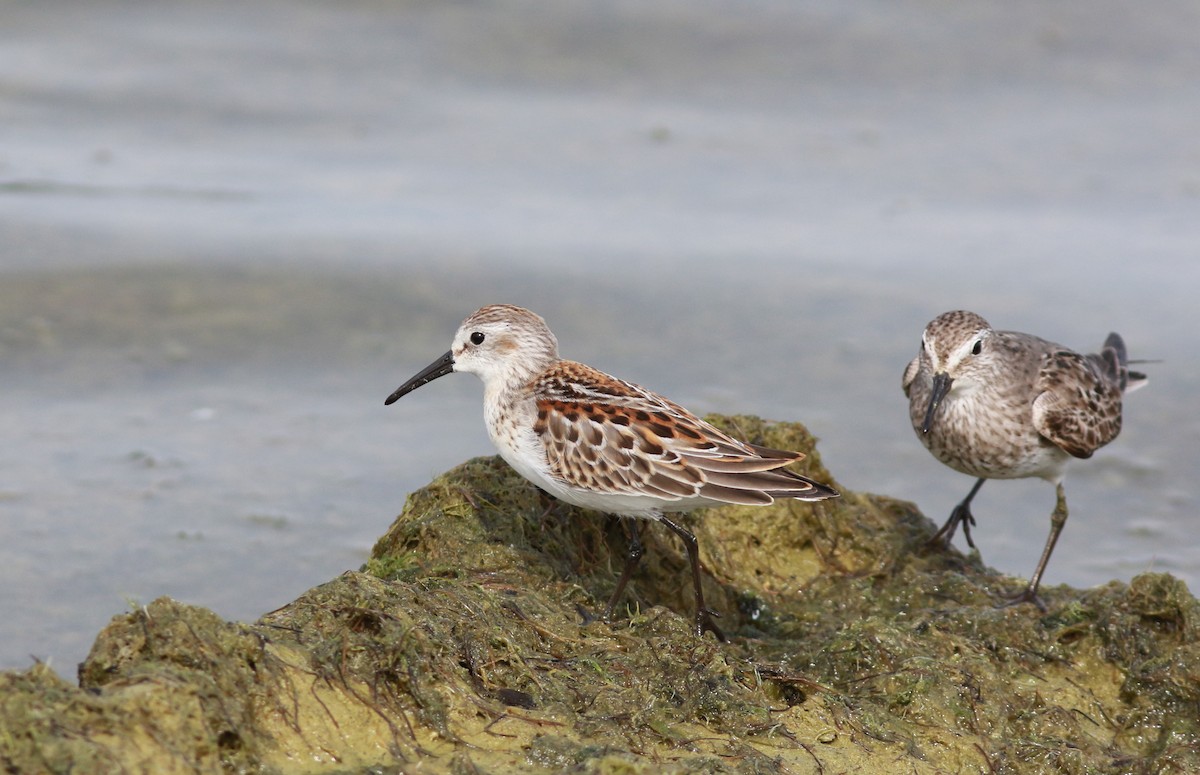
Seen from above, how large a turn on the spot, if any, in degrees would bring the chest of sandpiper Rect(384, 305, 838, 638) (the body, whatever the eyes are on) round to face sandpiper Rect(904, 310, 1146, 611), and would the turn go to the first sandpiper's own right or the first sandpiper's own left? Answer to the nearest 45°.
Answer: approximately 135° to the first sandpiper's own right

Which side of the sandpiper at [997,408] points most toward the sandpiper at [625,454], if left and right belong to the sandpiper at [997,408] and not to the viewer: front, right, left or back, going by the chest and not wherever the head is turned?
front

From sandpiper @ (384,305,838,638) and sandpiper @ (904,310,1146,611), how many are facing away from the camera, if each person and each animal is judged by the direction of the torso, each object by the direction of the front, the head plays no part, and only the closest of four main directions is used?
0

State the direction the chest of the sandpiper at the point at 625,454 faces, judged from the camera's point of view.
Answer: to the viewer's left

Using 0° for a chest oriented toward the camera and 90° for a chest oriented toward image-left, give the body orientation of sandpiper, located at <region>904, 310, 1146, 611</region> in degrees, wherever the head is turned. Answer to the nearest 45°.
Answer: approximately 45°
